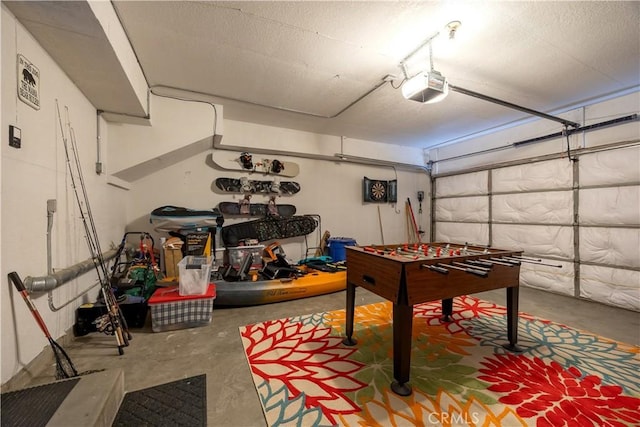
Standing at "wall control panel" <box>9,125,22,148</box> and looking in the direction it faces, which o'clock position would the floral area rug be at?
The floral area rug is roughly at 12 o'clock from the wall control panel.

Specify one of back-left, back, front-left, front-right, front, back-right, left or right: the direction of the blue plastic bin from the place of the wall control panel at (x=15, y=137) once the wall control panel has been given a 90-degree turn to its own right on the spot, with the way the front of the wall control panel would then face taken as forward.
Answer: back-left

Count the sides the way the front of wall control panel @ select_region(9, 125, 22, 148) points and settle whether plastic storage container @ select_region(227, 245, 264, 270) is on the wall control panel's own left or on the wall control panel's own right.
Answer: on the wall control panel's own left

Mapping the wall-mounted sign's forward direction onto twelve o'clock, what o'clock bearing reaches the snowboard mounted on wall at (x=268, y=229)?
The snowboard mounted on wall is roughly at 10 o'clock from the wall-mounted sign.

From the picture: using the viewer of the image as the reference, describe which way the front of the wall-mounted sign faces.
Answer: facing the viewer and to the right of the viewer

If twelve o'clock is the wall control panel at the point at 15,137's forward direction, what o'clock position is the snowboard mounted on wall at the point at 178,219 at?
The snowboard mounted on wall is roughly at 9 o'clock from the wall control panel.

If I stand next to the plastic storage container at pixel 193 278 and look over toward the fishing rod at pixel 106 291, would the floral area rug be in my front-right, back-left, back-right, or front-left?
back-left

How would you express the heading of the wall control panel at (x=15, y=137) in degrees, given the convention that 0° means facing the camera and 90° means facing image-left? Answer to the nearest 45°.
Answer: approximately 315°

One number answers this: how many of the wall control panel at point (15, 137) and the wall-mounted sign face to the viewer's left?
0
